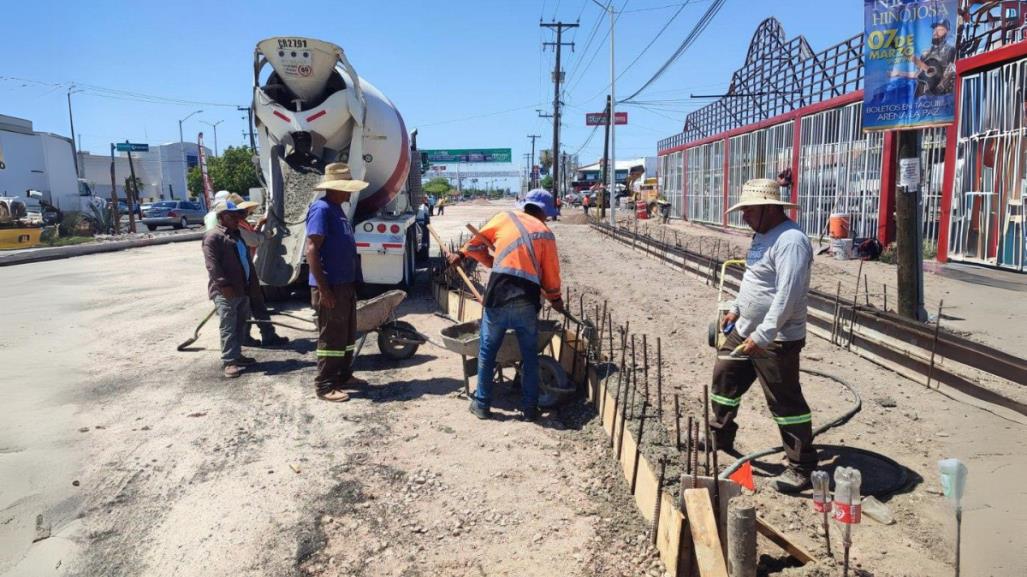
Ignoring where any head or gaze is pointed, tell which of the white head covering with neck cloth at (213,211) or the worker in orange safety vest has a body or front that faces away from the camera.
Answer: the worker in orange safety vest

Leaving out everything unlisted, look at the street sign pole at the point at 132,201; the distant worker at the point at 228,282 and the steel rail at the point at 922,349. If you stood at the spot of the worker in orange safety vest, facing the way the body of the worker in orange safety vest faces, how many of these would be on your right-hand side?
1

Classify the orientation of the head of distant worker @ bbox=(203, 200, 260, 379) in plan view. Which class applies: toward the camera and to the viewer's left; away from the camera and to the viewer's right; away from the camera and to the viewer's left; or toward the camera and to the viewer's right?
toward the camera and to the viewer's right

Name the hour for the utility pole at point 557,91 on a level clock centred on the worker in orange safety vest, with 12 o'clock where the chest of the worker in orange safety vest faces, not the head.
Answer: The utility pole is roughly at 12 o'clock from the worker in orange safety vest.

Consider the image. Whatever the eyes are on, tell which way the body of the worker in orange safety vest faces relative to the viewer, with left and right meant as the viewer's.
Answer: facing away from the viewer

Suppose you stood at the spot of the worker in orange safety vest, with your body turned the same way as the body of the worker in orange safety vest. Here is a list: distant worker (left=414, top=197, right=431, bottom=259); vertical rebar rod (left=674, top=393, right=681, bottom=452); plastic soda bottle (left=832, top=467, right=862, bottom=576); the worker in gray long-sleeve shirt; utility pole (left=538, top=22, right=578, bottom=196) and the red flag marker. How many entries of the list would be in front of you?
2

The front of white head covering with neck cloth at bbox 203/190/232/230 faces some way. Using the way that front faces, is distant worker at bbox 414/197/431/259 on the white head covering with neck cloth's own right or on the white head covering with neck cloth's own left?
on the white head covering with neck cloth's own left

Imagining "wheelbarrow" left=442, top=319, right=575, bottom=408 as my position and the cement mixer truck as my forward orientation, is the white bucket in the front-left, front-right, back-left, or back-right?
front-right

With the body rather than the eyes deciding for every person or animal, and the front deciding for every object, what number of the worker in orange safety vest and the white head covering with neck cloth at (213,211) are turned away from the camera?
1

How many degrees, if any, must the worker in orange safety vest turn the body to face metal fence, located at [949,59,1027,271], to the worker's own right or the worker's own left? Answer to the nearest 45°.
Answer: approximately 45° to the worker's own right

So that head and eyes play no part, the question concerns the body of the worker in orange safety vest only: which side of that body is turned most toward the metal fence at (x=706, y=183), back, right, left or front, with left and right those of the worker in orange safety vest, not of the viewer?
front

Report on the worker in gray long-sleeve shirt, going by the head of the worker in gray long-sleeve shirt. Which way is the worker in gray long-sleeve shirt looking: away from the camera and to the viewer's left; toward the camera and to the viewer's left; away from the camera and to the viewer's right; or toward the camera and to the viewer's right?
toward the camera and to the viewer's left
